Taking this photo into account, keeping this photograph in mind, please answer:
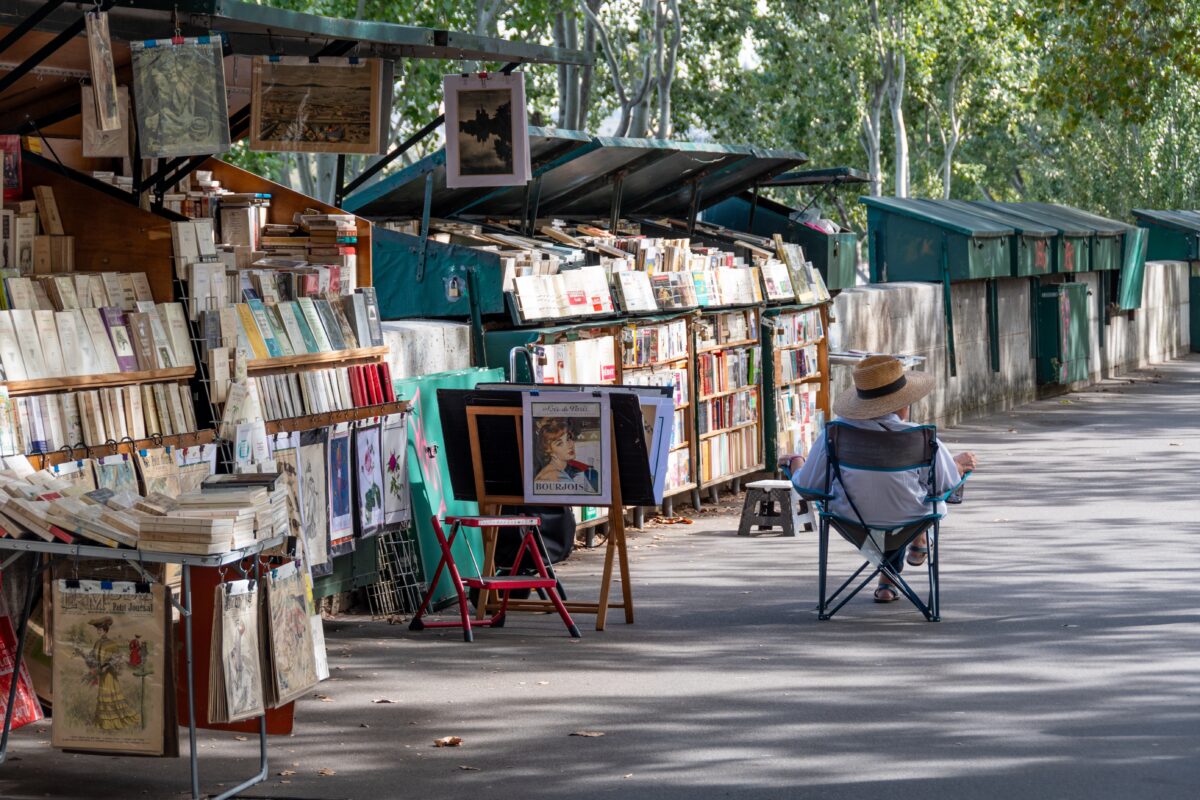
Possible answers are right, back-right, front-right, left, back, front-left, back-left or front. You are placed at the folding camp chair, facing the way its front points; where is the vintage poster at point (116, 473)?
back-left

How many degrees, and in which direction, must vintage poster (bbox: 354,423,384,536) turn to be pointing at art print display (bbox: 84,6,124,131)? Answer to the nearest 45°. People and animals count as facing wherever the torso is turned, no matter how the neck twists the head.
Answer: approximately 90° to its right

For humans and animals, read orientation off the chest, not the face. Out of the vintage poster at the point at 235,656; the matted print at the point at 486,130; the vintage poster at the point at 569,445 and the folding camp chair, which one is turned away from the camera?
the folding camp chair

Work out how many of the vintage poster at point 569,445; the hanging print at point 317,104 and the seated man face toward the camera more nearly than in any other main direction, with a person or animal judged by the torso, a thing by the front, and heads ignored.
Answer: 2

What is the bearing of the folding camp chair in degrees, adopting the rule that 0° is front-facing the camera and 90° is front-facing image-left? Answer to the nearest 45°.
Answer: approximately 180°

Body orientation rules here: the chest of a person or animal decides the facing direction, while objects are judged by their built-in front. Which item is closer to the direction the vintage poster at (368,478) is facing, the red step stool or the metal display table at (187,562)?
the red step stool

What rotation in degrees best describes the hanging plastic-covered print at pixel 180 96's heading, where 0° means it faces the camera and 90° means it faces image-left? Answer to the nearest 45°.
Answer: approximately 0°
